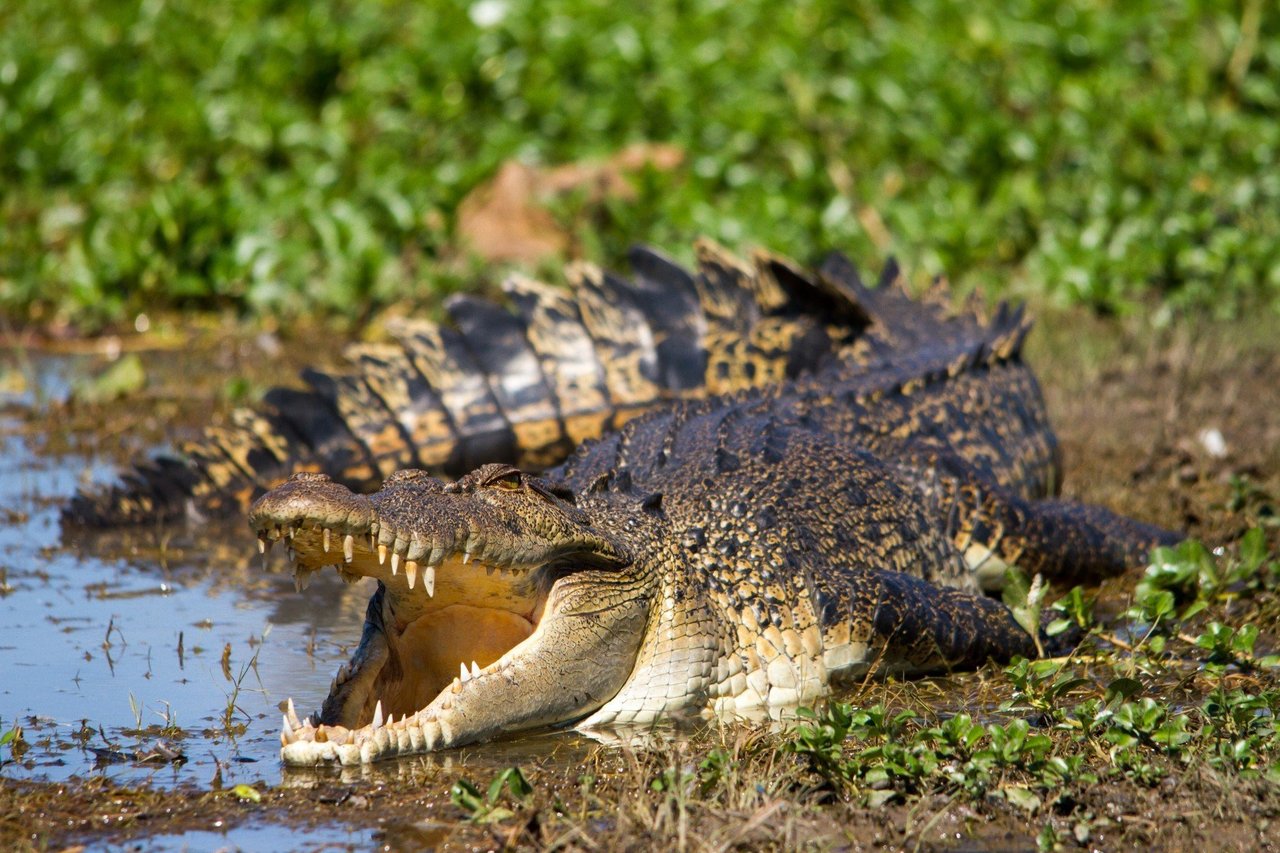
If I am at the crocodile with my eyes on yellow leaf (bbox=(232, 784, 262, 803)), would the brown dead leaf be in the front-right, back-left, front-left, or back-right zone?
back-right

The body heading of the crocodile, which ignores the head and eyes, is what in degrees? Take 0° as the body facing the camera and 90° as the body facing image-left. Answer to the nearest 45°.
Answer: approximately 45°

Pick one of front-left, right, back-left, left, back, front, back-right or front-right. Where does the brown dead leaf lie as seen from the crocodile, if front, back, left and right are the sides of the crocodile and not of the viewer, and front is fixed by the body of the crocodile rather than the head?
back-right

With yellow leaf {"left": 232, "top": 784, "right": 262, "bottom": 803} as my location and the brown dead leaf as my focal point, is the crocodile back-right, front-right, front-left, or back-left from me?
front-right

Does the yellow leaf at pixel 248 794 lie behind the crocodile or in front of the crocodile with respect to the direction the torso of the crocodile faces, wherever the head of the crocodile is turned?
in front
